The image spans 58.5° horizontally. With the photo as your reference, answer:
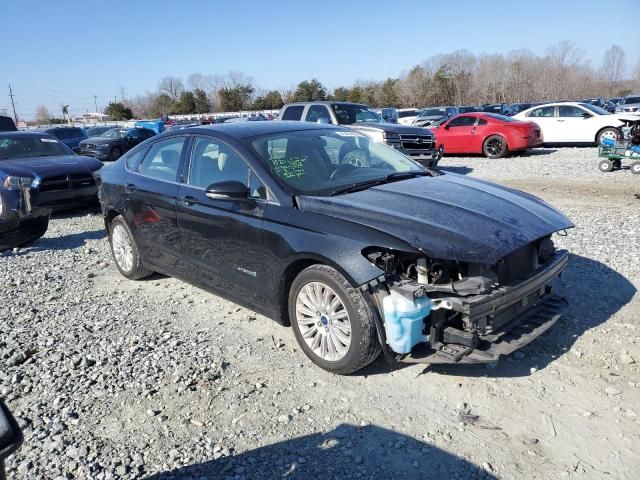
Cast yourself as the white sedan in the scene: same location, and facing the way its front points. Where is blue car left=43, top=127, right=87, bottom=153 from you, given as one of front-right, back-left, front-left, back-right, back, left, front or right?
back

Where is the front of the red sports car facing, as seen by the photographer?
facing away from the viewer and to the left of the viewer

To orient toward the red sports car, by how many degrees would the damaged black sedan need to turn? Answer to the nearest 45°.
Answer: approximately 135° to its left

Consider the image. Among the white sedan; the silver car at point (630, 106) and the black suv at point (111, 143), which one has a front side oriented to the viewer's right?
the white sedan

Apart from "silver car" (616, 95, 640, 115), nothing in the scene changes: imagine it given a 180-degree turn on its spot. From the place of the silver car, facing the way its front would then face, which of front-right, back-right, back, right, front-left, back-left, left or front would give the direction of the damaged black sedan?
back-right

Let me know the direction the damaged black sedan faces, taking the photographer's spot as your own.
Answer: facing the viewer and to the right of the viewer

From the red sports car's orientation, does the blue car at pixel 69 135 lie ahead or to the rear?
ahead

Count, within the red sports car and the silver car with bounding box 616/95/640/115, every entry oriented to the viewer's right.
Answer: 0

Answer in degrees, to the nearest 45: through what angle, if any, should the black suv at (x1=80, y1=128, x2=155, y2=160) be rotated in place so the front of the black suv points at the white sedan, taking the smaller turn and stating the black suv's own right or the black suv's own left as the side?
approximately 90° to the black suv's own left

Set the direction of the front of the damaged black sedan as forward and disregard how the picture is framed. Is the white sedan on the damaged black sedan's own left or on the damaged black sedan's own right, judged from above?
on the damaged black sedan's own left

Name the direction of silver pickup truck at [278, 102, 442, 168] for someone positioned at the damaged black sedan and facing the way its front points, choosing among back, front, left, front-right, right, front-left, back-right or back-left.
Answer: back-left
